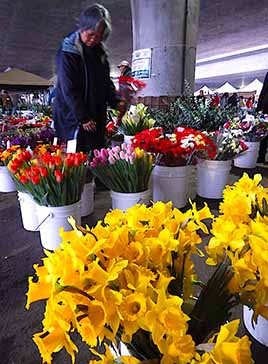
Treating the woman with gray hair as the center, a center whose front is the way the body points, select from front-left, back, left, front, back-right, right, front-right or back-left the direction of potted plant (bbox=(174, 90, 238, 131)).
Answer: front-left

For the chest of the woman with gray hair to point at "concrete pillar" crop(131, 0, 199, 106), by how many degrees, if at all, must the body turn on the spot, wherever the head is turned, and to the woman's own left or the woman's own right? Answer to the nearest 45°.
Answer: approximately 90° to the woman's own left

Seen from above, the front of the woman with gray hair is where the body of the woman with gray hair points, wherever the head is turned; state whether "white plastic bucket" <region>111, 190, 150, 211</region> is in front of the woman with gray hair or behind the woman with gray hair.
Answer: in front

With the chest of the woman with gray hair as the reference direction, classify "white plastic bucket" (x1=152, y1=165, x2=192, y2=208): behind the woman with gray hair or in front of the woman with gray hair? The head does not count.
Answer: in front

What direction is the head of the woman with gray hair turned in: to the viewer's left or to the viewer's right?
to the viewer's right

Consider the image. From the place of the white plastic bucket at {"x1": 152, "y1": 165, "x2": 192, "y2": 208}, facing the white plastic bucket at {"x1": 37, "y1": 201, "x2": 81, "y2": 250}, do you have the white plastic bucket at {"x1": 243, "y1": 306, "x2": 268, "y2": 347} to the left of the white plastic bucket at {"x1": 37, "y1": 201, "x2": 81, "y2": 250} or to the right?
left

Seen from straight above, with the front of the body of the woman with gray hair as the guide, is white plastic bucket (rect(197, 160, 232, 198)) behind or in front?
in front

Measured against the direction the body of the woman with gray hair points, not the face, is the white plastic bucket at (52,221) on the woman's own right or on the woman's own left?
on the woman's own right

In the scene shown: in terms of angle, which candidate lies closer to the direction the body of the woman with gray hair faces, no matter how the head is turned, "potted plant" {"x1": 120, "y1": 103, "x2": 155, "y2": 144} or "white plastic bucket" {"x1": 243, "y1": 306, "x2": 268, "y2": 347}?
the white plastic bucket

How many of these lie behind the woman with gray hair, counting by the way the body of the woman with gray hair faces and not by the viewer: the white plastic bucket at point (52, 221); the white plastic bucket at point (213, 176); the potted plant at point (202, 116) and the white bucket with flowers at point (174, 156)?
0

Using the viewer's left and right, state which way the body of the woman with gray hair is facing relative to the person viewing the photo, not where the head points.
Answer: facing the viewer and to the right of the viewer
